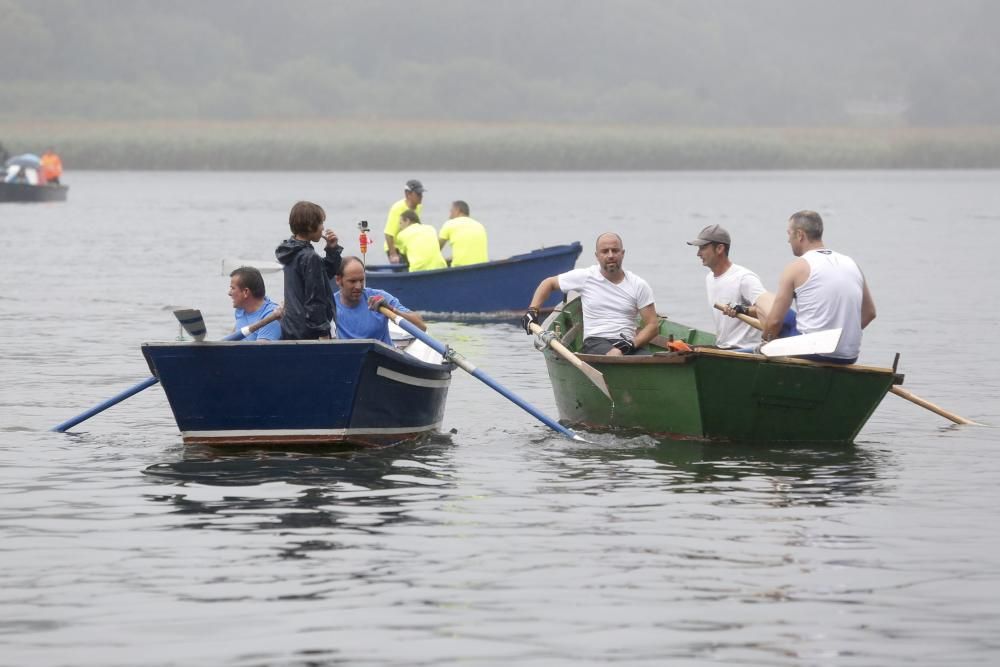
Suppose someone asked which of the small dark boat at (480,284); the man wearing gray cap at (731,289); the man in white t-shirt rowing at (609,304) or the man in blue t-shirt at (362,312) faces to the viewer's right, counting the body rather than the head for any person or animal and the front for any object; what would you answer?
the small dark boat

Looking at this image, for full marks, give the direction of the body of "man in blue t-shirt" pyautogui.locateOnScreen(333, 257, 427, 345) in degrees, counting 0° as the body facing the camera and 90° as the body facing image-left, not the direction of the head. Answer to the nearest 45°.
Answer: approximately 0°

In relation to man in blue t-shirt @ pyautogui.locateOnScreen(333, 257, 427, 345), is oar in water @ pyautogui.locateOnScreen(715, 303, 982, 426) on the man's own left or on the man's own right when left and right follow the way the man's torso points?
on the man's own left

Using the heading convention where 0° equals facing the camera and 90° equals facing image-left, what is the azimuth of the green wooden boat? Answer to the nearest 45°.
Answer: approximately 135°

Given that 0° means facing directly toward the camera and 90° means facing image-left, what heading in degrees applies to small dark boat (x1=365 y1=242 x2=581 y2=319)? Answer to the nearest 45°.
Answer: approximately 270°

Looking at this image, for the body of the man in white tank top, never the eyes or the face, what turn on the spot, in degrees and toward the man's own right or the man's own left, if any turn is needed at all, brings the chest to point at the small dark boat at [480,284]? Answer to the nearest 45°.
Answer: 0° — they already face it

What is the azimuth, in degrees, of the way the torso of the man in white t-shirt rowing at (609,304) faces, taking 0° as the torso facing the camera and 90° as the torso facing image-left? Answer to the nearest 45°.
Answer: approximately 0°

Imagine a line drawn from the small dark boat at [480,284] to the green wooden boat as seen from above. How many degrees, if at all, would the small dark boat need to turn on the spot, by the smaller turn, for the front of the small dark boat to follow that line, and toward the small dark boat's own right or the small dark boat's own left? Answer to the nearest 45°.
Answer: approximately 90° to the small dark boat's own right

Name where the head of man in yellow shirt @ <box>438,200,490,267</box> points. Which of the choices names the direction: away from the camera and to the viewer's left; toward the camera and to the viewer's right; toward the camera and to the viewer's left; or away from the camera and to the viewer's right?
away from the camera and to the viewer's left

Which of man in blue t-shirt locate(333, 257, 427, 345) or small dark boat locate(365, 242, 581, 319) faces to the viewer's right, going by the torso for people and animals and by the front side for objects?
the small dark boat
